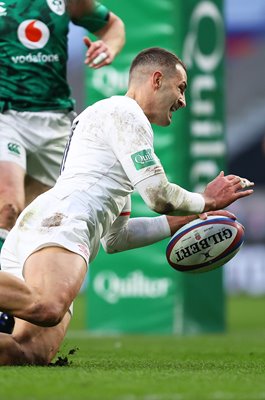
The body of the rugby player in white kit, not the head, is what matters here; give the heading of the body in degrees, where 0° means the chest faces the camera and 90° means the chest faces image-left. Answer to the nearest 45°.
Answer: approximately 270°
